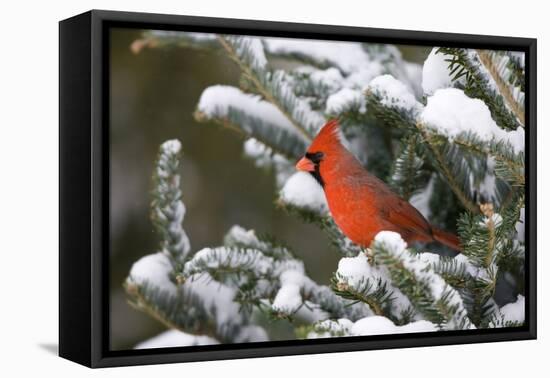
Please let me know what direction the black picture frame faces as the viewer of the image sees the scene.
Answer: facing the viewer and to the right of the viewer
